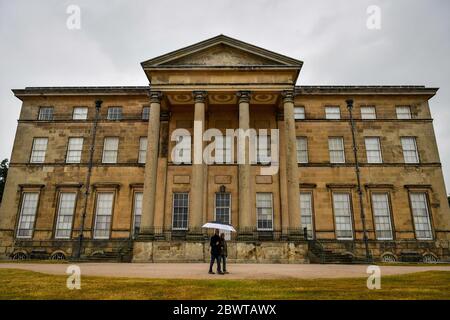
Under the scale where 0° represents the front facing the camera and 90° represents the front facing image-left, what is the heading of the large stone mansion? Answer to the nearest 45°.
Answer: approximately 0°
